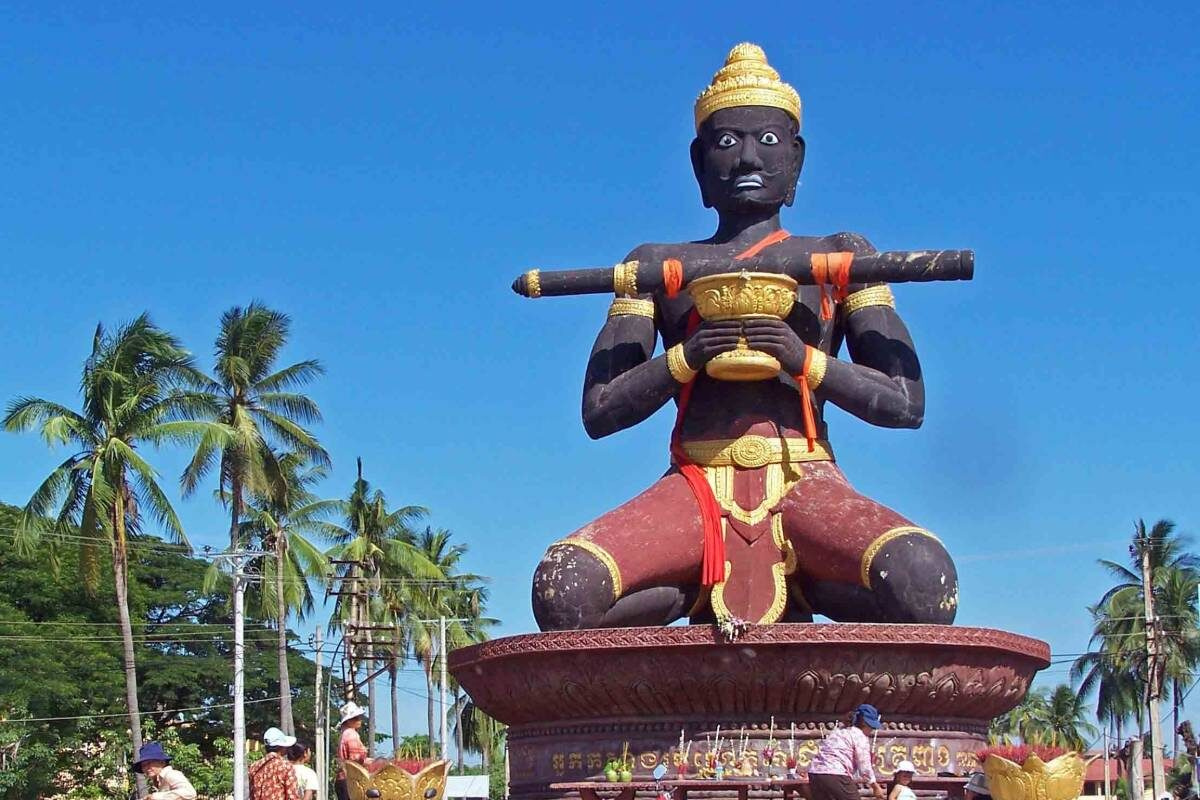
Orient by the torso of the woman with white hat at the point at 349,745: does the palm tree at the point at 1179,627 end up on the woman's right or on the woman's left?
on the woman's left
